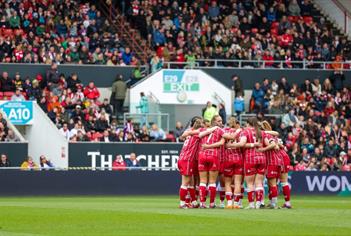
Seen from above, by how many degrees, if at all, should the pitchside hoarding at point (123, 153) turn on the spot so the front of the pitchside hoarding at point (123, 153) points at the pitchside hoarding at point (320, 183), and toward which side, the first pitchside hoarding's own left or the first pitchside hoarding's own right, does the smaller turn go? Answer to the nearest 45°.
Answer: approximately 90° to the first pitchside hoarding's own left

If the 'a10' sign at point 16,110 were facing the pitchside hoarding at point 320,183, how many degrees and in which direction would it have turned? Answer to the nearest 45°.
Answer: approximately 90° to its left

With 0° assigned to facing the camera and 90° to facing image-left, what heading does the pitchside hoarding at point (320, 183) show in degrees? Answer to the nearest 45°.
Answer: approximately 0°

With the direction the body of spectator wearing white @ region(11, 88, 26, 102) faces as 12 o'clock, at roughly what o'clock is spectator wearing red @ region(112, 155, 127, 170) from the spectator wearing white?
The spectator wearing red is roughly at 10 o'clock from the spectator wearing white.
